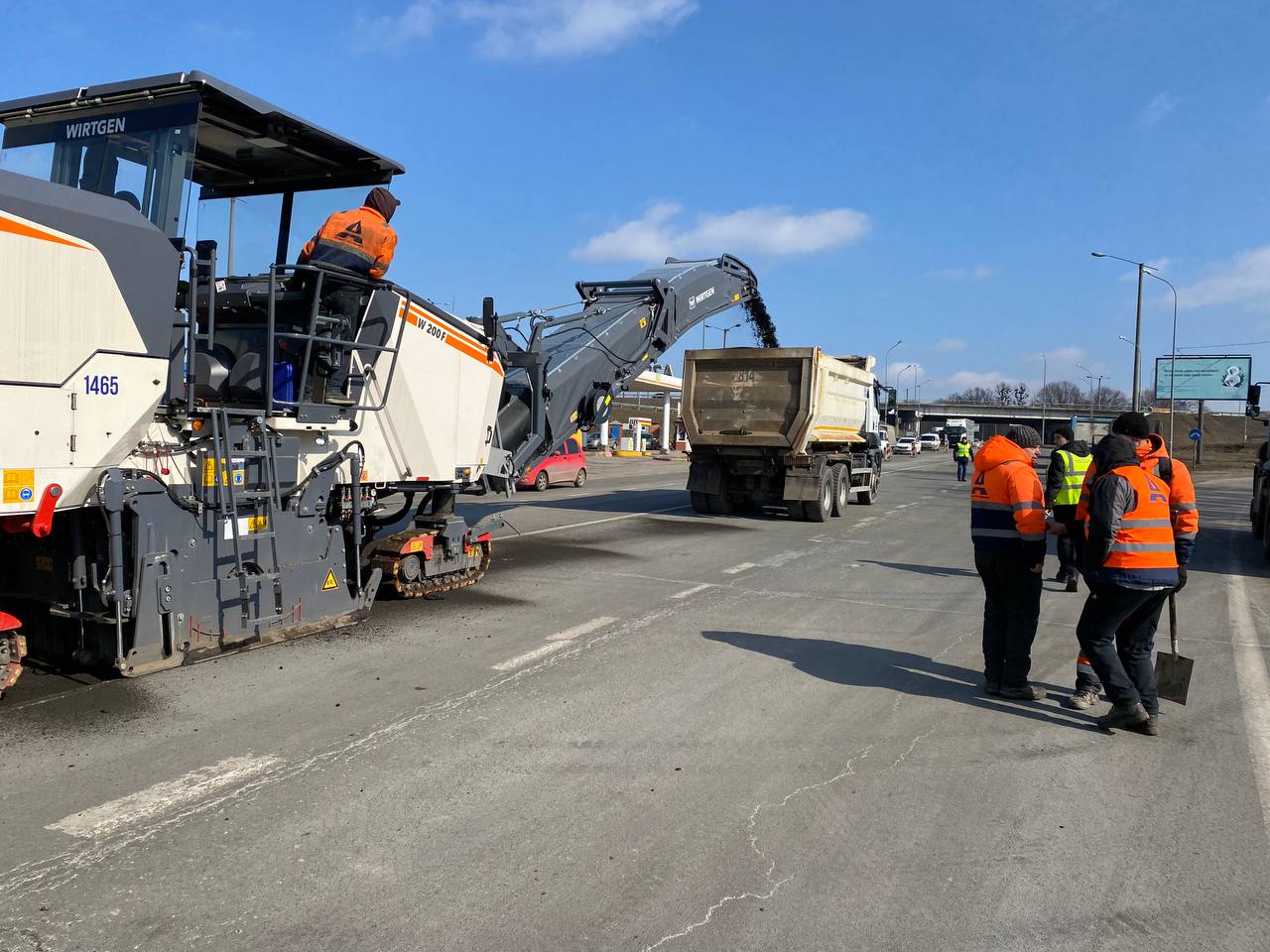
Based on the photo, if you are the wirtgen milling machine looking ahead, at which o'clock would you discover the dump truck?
The dump truck is roughly at 12 o'clock from the wirtgen milling machine.

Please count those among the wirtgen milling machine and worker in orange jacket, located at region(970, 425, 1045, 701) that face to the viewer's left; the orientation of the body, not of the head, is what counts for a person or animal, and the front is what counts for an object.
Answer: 0

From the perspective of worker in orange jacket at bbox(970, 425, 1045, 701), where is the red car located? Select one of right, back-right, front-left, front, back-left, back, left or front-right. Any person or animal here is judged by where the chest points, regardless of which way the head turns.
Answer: left

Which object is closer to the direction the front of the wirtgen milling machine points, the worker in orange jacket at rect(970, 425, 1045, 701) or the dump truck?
the dump truck

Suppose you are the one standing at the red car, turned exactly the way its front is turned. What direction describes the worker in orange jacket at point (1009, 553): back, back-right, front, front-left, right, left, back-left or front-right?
front-left

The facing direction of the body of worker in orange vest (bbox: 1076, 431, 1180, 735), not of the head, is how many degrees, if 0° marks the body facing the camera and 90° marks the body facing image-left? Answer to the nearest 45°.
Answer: approximately 135°

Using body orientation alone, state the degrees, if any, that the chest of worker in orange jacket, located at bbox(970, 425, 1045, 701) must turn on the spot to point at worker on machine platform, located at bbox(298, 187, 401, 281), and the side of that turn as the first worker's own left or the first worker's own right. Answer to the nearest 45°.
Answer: approximately 135° to the first worker's own left

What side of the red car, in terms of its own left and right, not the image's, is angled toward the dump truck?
left

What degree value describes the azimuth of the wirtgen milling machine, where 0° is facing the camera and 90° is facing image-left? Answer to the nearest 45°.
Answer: approximately 225°

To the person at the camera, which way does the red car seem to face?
facing the viewer and to the left of the viewer

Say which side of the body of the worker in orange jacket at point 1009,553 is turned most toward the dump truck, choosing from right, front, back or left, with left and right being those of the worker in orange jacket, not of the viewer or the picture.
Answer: left

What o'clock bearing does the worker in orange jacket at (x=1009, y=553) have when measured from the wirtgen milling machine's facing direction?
The worker in orange jacket is roughly at 2 o'clock from the wirtgen milling machine.

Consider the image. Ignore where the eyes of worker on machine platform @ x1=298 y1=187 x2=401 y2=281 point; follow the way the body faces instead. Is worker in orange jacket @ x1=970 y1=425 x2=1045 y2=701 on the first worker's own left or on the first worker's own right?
on the first worker's own right

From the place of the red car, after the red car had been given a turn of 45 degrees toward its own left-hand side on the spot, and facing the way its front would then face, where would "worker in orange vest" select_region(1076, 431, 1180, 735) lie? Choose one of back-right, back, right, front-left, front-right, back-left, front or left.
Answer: front

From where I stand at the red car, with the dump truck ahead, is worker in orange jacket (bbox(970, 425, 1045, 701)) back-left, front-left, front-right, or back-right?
front-right

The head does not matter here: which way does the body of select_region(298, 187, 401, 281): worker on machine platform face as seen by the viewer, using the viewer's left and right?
facing away from the viewer and to the right of the viewer

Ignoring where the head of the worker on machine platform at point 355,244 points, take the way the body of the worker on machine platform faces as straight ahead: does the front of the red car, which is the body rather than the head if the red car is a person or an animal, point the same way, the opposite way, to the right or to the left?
the opposite way
